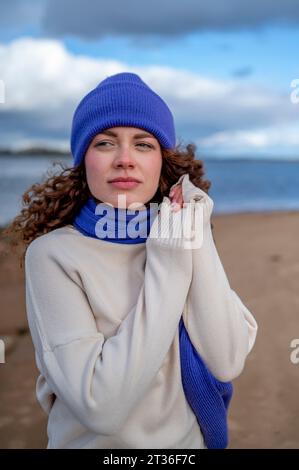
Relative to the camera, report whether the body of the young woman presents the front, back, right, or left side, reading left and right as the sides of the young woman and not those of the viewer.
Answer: front

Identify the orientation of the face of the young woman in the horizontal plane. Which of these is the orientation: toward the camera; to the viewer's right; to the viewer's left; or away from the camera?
toward the camera
